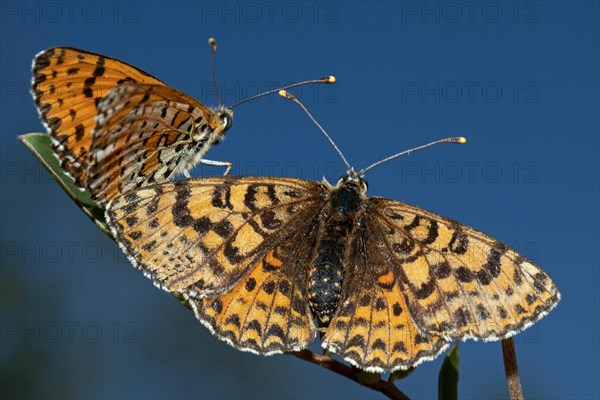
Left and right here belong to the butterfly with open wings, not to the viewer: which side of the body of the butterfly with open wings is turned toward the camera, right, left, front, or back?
back

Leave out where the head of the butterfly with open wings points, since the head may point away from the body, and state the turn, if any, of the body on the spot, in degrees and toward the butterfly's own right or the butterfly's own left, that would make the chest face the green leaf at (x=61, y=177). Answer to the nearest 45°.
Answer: approximately 90° to the butterfly's own left
